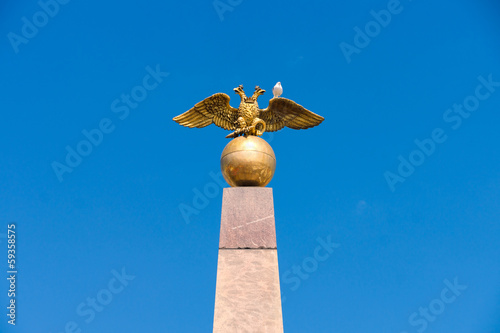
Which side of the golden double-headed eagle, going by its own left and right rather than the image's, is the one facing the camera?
front
